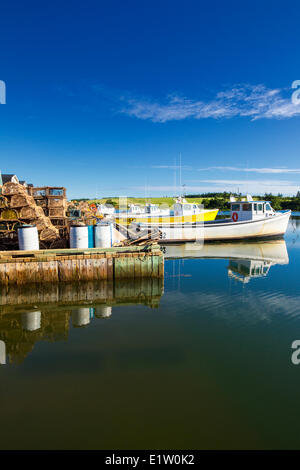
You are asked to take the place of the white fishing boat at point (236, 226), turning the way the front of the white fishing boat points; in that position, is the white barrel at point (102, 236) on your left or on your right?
on your right

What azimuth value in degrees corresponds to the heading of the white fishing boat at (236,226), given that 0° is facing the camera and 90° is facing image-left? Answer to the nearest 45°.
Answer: approximately 270°

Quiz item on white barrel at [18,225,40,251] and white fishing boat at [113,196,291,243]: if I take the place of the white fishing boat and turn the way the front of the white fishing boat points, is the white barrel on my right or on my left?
on my right

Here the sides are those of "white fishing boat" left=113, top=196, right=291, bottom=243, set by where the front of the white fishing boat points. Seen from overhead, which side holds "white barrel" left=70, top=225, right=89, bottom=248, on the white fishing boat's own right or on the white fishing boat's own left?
on the white fishing boat's own right

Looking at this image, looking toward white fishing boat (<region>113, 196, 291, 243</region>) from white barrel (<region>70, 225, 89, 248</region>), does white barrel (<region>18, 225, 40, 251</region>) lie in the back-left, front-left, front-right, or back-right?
back-left
